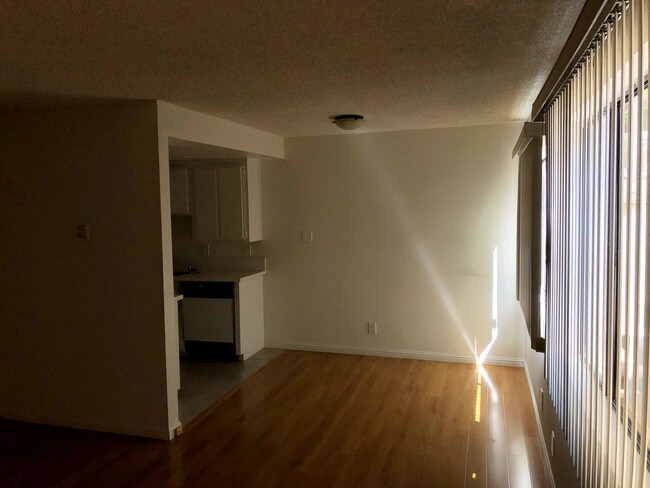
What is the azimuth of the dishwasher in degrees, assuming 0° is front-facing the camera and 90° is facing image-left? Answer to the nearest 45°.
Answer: approximately 0°

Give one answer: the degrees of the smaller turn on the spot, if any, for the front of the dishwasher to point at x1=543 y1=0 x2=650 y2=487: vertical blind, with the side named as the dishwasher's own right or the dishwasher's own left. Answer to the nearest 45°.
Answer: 0° — it already faces it
